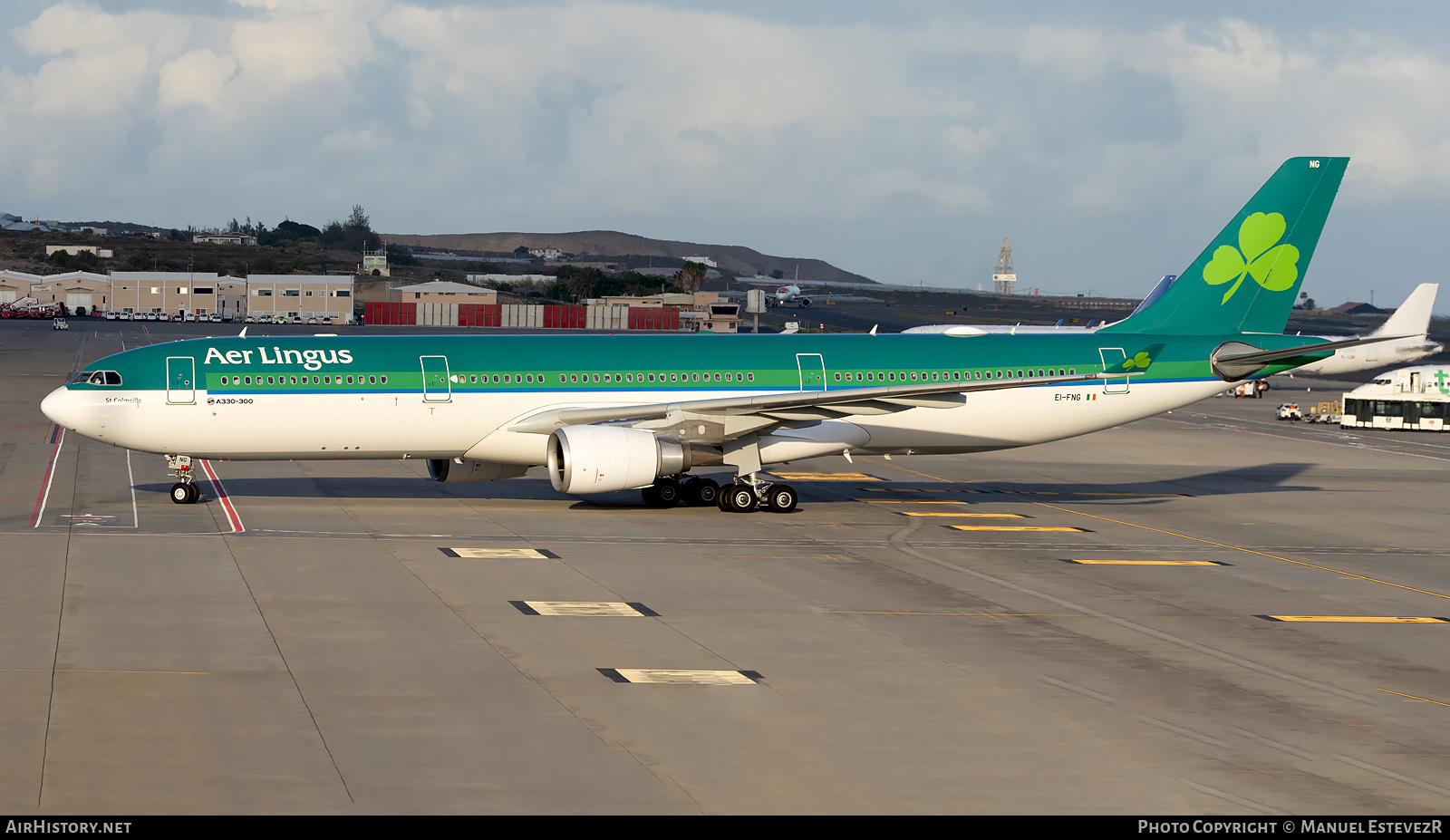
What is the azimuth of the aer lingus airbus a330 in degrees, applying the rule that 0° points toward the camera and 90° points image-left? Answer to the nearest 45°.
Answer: approximately 90°
